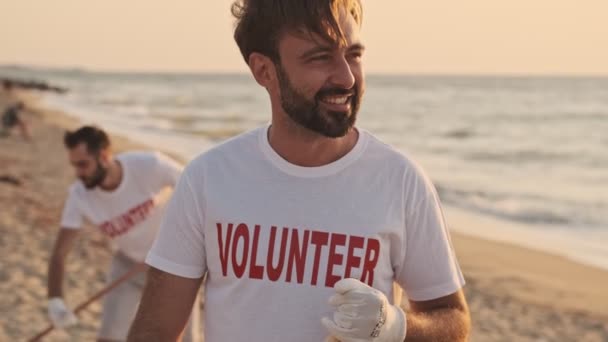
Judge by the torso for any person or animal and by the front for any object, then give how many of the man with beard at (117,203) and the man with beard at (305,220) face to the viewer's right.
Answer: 0

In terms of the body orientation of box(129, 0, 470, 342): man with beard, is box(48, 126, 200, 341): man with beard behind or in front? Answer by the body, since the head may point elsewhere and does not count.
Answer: behind

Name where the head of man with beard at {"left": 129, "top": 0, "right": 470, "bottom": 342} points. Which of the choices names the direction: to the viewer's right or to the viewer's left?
to the viewer's right

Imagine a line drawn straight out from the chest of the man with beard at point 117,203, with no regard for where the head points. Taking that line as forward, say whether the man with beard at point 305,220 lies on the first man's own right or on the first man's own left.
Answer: on the first man's own left

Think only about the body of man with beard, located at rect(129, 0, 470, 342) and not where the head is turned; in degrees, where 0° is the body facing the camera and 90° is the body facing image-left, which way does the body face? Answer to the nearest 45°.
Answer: approximately 0°

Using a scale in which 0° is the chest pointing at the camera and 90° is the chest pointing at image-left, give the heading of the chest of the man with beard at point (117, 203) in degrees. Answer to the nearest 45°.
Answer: approximately 45°
